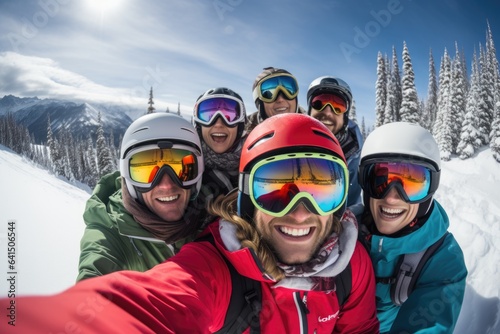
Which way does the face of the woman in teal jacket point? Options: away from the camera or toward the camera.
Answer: toward the camera

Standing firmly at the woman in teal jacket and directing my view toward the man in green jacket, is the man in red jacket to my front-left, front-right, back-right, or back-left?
front-left

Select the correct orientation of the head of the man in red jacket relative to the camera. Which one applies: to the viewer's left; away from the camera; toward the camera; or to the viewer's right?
toward the camera

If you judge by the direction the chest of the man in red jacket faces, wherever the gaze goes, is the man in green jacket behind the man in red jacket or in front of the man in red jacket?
behind

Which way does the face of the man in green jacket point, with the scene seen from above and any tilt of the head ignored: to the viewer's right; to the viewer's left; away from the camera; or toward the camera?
toward the camera

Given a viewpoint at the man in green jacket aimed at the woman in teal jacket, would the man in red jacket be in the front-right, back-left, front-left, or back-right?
front-right

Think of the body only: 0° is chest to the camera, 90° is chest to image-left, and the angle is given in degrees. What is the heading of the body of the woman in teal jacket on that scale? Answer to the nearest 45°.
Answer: approximately 45°

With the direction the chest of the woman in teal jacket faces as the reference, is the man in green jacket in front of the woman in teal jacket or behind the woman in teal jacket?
in front

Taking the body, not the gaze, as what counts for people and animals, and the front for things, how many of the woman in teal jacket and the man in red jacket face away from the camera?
0

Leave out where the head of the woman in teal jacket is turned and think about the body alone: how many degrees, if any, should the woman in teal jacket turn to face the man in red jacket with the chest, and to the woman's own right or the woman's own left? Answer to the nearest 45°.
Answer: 0° — they already face them

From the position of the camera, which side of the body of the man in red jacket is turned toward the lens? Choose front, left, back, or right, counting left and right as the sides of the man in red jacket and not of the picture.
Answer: front

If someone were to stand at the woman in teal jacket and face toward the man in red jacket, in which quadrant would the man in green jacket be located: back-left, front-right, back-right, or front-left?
front-right
